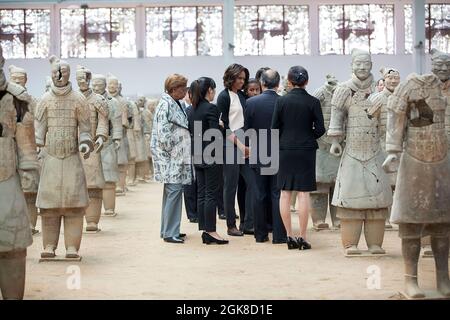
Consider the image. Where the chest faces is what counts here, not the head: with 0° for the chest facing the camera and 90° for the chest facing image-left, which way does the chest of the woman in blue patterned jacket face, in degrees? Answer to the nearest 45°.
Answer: approximately 270°

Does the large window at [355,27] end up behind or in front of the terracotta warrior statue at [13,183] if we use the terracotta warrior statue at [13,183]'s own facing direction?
behind

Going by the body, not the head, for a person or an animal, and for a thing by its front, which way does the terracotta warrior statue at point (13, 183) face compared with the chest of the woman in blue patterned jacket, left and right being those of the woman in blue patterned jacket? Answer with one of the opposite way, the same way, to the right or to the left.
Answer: to the right

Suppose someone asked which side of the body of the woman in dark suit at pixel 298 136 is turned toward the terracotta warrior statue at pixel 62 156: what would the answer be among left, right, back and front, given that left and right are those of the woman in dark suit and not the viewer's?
left

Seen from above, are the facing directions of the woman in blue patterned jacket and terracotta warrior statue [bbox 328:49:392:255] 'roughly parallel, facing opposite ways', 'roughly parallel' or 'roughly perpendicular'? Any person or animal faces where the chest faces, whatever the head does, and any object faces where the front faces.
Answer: roughly perpendicular

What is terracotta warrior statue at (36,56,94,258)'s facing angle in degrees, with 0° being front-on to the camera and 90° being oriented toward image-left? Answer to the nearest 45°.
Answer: approximately 0°

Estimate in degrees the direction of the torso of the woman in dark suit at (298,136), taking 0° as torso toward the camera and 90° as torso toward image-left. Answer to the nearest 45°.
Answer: approximately 180°

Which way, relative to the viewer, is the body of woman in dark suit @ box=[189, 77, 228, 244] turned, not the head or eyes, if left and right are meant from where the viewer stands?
facing to the right of the viewer

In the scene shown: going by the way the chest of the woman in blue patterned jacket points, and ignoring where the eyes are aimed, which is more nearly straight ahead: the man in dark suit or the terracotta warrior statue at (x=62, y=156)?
the man in dark suit

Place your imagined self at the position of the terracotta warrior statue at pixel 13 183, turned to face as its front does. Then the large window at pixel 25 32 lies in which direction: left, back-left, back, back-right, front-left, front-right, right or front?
back
